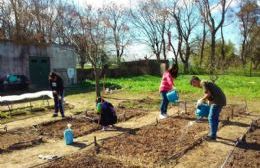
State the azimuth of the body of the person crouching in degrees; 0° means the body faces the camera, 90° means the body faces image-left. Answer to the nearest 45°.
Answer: approximately 90°

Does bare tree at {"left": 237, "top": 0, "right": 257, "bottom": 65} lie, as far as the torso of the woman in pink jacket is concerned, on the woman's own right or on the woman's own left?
on the woman's own left

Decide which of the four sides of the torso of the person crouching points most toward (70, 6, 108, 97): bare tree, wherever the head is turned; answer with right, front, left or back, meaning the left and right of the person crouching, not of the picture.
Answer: right

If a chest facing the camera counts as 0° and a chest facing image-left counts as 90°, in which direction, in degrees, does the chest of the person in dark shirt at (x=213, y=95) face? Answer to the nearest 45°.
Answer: approximately 90°
